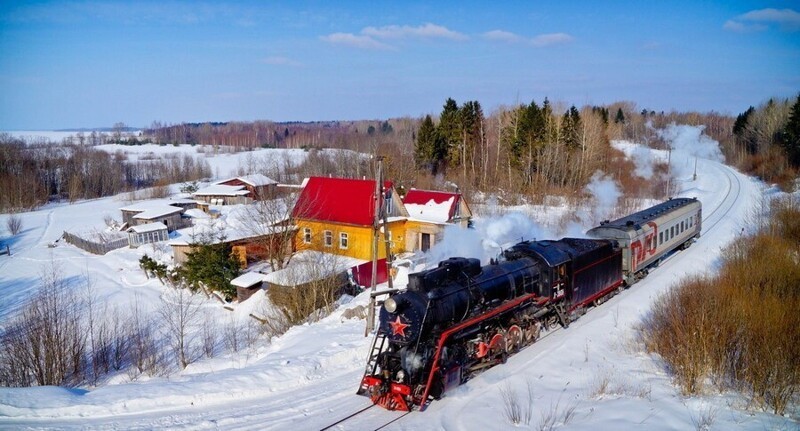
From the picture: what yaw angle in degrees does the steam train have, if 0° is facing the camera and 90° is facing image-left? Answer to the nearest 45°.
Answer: approximately 45°

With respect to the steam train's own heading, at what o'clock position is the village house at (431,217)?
The village house is roughly at 4 o'clock from the steam train.

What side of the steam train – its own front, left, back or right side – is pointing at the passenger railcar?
back

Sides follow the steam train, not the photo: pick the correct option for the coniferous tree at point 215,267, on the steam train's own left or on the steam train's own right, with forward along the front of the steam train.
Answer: on the steam train's own right

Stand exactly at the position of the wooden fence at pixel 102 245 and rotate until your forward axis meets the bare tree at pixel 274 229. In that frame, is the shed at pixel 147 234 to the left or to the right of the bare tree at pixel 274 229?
left

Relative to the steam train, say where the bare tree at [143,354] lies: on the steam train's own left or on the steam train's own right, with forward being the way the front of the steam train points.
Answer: on the steam train's own right

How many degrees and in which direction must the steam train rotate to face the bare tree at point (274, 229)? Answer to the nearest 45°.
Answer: approximately 90° to its right

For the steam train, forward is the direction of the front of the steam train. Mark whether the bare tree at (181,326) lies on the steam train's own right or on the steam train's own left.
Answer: on the steam train's own right
